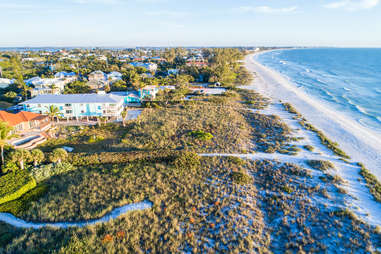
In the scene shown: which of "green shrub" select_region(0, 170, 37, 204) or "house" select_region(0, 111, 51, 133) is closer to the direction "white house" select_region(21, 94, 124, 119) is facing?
the green shrub

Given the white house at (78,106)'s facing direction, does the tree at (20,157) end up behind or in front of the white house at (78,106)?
in front

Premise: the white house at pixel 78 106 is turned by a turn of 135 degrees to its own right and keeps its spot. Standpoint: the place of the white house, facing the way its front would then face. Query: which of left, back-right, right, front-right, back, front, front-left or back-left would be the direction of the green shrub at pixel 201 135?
back

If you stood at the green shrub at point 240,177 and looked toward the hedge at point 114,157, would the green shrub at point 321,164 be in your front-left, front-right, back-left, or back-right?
back-right

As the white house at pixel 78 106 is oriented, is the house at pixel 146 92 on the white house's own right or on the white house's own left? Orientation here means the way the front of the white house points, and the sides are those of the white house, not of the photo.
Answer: on the white house's own left

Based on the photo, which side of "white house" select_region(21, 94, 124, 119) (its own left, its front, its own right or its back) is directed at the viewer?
front

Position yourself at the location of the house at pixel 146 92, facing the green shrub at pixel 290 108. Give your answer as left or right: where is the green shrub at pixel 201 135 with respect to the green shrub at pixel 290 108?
right

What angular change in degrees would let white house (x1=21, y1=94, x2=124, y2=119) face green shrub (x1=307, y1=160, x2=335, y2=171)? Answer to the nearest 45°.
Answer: approximately 45° to its left

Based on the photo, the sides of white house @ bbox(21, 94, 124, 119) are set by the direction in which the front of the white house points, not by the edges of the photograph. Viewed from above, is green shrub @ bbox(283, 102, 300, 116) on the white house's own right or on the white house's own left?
on the white house's own left
